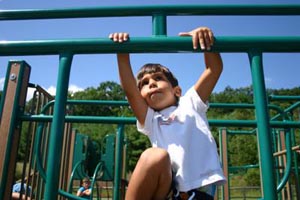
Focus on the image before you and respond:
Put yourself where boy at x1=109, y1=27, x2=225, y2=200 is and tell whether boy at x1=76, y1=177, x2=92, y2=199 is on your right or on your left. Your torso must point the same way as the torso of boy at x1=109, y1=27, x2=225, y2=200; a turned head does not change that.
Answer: on your right

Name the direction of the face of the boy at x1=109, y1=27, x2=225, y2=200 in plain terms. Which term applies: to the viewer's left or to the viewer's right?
to the viewer's left

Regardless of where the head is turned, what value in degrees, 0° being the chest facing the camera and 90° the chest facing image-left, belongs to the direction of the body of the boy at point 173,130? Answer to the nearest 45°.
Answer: approximately 45°
